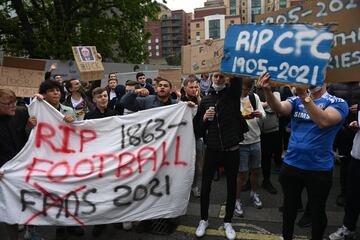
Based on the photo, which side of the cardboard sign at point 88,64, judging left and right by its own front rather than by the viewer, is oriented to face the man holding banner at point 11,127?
front

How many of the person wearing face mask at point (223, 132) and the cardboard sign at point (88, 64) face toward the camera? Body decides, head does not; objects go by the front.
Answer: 2

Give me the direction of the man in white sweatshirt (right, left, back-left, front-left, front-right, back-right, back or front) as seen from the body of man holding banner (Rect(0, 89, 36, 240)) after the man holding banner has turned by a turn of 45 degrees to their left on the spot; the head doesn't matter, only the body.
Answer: front

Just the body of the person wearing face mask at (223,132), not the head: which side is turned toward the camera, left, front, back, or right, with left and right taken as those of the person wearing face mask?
front

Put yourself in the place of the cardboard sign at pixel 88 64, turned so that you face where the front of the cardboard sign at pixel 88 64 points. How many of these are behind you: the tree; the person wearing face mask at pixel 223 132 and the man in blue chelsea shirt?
1

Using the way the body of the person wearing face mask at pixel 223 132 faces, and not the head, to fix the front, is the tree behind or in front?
behind

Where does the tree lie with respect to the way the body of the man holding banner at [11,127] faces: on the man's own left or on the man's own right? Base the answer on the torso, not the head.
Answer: on the man's own left

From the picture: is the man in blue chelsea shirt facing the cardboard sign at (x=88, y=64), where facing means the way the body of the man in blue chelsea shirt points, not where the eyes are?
no

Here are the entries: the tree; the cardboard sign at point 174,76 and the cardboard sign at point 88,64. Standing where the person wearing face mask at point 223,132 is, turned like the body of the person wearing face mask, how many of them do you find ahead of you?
0

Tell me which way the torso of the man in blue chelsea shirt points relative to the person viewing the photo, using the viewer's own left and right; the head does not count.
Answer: facing the viewer and to the left of the viewer

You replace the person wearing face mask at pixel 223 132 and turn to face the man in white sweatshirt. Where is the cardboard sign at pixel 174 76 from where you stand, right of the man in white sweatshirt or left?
left

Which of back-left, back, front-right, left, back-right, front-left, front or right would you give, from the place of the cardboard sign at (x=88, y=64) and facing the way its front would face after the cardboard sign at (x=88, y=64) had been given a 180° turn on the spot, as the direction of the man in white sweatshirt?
back-right

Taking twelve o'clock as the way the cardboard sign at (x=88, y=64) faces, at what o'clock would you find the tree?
The tree is roughly at 6 o'clock from the cardboard sign.

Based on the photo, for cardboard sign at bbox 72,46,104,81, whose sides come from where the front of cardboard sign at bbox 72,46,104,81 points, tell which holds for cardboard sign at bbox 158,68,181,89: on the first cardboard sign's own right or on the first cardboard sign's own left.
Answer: on the first cardboard sign's own left

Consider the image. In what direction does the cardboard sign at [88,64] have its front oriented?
toward the camera

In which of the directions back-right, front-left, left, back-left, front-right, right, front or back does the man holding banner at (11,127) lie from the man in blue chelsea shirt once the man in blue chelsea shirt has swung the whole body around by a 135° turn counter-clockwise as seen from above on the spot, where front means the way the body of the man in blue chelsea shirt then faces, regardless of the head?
back

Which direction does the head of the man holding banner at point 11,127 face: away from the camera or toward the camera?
toward the camera
